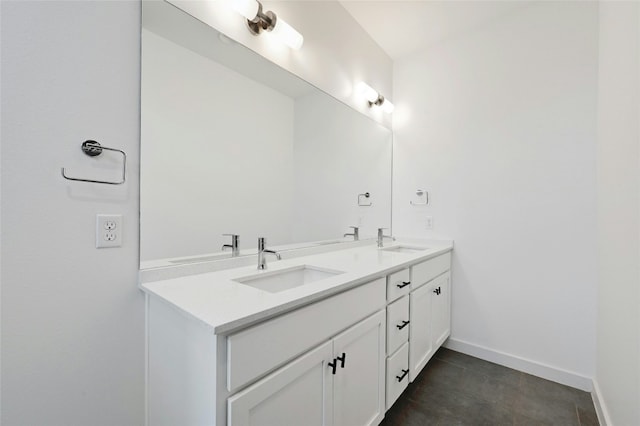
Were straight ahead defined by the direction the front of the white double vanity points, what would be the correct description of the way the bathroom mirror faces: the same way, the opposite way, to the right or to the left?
the same way

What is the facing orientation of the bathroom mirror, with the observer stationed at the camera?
facing the viewer and to the right of the viewer

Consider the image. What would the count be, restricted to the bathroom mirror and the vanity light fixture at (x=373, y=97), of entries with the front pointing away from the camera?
0

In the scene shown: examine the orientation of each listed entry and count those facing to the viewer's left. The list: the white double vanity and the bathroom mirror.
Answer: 0
